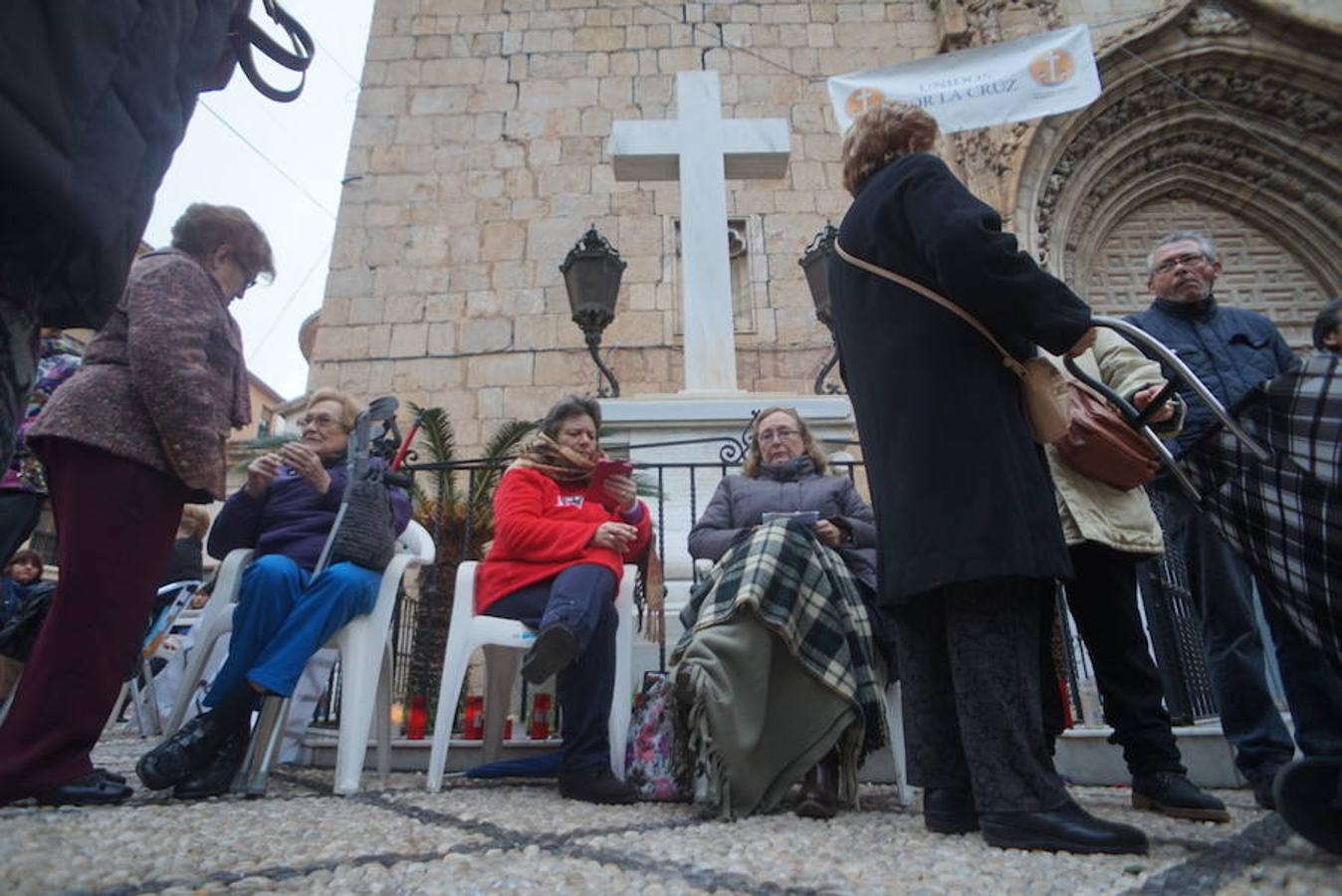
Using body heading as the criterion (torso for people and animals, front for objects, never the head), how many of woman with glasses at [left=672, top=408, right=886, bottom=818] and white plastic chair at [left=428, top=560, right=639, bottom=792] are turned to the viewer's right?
0

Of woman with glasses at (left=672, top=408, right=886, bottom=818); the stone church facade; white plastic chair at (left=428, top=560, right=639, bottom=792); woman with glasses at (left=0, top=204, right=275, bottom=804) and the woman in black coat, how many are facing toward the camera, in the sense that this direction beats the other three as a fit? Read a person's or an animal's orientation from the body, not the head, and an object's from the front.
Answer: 3

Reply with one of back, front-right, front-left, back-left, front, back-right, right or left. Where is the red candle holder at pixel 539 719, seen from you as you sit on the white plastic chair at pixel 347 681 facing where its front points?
back

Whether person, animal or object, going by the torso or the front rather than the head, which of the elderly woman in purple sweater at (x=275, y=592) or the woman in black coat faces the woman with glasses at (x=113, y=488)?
the elderly woman in purple sweater

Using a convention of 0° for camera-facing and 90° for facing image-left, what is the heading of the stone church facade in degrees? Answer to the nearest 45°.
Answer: approximately 0°

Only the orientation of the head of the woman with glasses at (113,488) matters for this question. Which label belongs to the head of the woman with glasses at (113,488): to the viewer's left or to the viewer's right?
to the viewer's right
